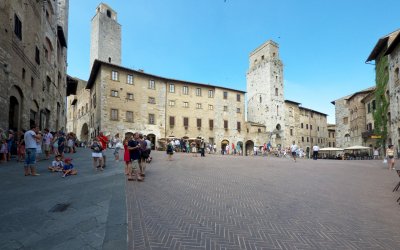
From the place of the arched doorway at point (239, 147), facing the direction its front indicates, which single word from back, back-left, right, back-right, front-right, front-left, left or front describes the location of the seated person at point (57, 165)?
front

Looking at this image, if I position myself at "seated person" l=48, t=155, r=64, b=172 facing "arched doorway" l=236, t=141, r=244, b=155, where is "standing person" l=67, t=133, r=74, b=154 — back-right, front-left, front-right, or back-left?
front-left

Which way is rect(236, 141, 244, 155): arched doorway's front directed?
toward the camera

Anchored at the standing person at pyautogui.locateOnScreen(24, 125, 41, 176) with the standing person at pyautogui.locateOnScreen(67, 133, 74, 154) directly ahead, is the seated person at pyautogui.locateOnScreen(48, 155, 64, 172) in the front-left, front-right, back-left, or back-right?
front-right

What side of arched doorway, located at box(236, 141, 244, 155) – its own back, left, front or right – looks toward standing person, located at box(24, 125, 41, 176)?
front

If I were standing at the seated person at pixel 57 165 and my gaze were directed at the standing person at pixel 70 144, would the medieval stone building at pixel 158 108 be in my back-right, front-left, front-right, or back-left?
front-right

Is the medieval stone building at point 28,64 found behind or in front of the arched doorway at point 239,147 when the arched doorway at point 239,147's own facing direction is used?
in front

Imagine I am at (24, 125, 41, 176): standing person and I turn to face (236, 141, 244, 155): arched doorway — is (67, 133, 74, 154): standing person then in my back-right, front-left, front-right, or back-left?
front-left
